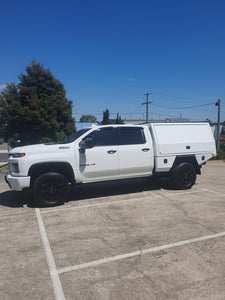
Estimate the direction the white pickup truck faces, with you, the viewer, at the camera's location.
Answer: facing to the left of the viewer
